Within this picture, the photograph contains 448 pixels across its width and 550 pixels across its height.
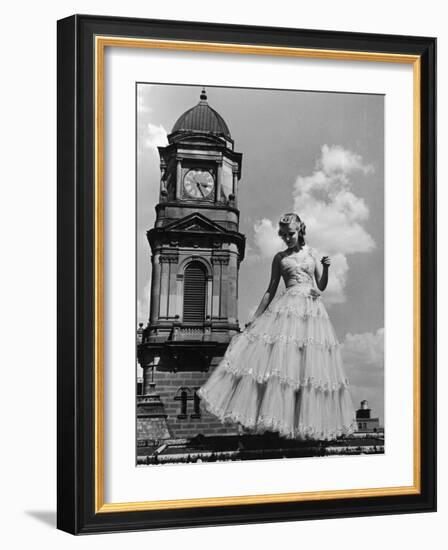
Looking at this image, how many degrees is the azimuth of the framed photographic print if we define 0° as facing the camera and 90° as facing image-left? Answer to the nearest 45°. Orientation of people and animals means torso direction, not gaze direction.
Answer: approximately 315°
